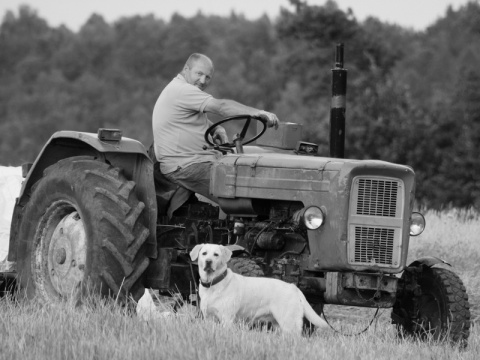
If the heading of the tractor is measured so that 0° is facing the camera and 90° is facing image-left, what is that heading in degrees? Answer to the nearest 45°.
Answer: approximately 315°

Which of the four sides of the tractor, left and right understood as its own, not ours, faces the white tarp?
back

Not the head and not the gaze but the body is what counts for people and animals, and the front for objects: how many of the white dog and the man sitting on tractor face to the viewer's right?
1

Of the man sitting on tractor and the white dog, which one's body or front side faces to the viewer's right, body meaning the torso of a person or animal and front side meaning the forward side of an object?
the man sitting on tractor

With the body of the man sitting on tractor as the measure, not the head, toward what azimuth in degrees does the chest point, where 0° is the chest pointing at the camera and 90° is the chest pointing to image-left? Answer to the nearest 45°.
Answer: approximately 270°

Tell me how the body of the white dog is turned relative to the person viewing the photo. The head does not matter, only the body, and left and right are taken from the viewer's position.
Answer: facing to the left of the viewer

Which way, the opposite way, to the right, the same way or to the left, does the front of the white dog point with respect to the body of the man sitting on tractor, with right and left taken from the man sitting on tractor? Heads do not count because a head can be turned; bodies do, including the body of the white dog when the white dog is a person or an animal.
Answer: the opposite way
